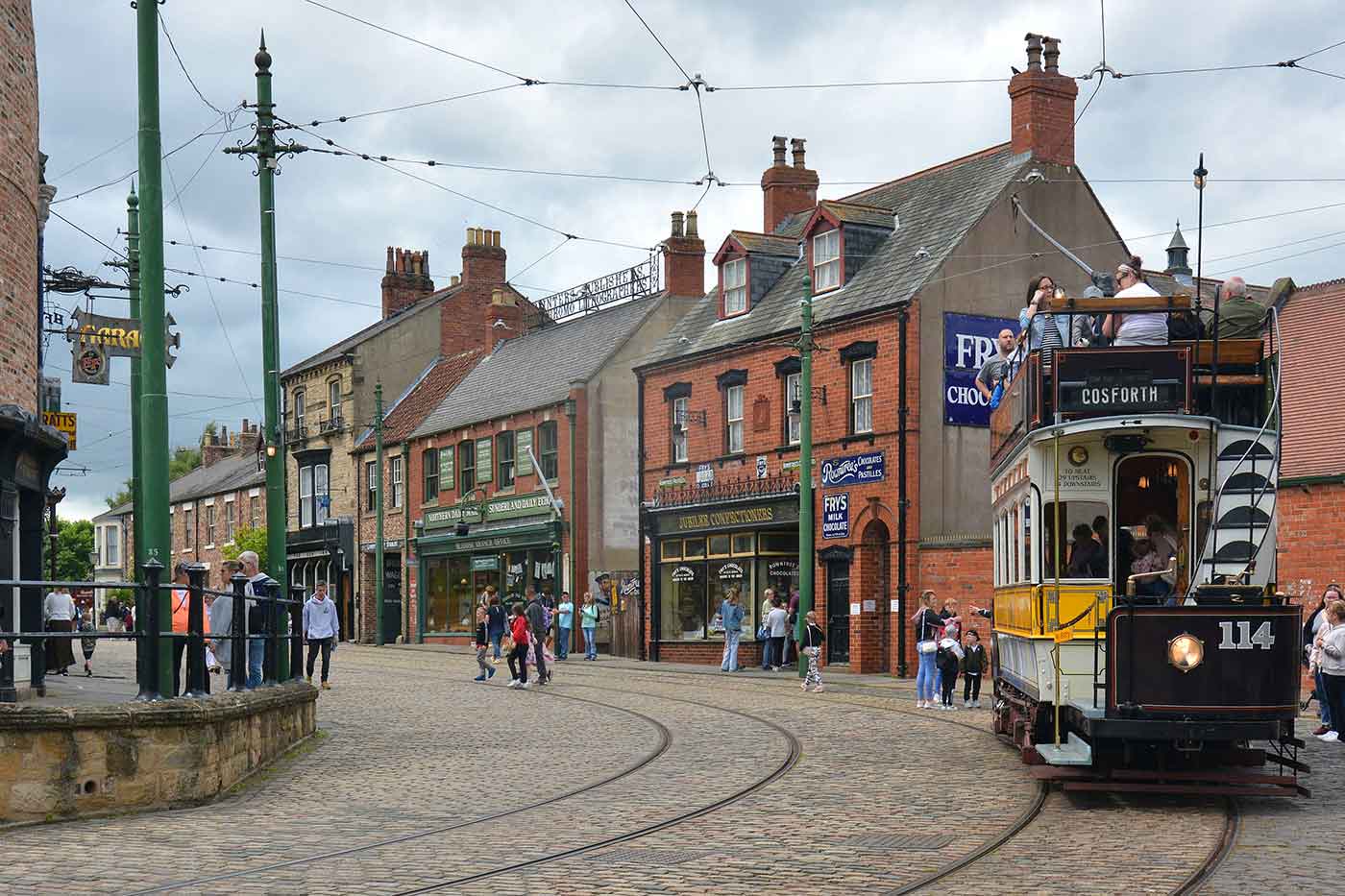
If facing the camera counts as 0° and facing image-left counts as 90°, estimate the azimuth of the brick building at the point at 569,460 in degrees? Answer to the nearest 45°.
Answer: approximately 45°

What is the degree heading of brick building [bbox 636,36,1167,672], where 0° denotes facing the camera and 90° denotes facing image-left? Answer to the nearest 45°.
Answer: approximately 45°

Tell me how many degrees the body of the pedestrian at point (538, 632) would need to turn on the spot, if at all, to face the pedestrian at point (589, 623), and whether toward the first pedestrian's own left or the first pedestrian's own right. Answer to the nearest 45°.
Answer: approximately 90° to the first pedestrian's own right
